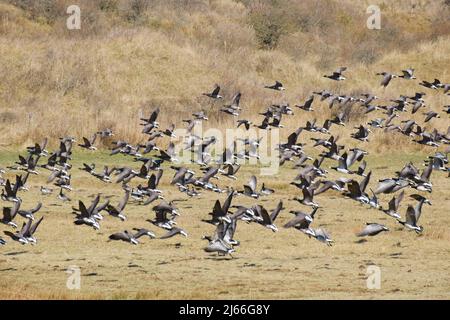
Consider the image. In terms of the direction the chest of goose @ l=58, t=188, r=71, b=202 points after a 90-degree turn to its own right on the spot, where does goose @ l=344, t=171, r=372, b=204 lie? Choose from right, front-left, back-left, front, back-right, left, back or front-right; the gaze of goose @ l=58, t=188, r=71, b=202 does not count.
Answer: back-right

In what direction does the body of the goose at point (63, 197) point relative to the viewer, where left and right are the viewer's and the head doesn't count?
facing to the left of the viewer

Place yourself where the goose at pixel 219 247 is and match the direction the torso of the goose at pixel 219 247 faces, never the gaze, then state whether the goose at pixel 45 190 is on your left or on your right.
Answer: on your right

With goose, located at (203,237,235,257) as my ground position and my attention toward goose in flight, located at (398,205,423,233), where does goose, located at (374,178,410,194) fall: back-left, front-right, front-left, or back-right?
front-left

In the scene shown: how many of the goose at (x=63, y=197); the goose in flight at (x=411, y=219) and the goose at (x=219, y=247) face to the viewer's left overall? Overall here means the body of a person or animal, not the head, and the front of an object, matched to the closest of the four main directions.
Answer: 3

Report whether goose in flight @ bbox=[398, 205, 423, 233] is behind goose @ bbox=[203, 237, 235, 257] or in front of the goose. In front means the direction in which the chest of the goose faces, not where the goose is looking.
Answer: behind

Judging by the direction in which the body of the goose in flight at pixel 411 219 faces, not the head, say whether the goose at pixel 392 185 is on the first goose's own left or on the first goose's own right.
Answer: on the first goose's own right

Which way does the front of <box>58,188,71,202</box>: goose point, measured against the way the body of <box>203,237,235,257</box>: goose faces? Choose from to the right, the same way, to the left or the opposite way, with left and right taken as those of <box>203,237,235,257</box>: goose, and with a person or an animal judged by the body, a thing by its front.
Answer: the same way

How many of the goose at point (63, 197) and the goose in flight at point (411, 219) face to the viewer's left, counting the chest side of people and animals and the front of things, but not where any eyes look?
2

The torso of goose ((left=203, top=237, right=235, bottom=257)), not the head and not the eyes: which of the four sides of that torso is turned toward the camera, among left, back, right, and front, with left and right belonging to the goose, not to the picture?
left

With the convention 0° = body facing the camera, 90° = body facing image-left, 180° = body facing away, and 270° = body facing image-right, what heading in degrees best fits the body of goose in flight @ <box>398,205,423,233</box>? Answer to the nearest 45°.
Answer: approximately 90°

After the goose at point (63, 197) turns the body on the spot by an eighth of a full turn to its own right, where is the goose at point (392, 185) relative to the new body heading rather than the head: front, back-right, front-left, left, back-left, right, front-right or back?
back

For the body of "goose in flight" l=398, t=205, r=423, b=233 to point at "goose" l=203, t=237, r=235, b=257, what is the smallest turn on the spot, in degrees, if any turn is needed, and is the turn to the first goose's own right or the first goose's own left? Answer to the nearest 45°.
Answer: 0° — it already faces it

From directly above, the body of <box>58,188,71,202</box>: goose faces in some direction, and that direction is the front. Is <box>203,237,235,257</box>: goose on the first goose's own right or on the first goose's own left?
on the first goose's own left

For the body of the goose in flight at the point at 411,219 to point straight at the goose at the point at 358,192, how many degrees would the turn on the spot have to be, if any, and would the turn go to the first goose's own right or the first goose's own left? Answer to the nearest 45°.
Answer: approximately 45° to the first goose's own right
